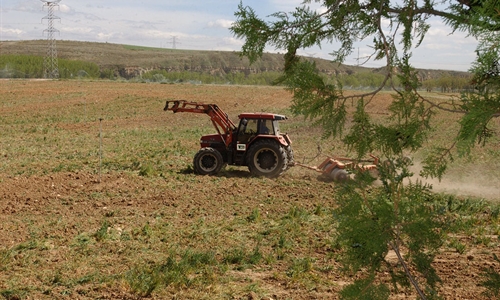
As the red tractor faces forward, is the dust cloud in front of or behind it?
behind

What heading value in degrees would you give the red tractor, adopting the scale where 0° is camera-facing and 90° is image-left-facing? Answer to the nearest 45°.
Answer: approximately 90°
